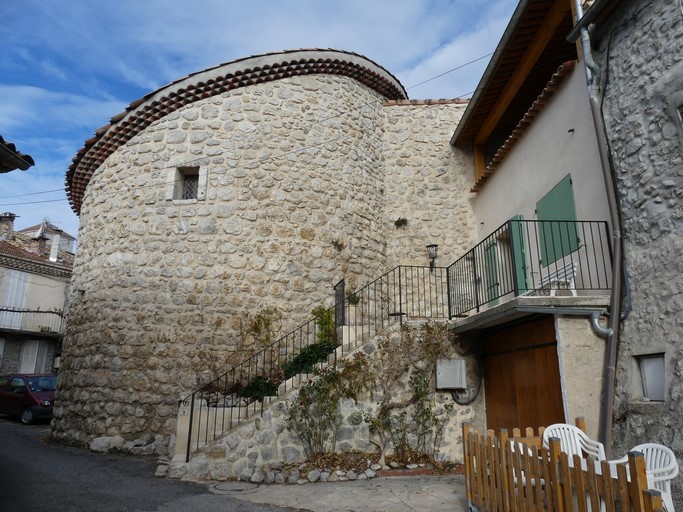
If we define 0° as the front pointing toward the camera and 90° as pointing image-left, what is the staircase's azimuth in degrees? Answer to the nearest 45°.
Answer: approximately 90°

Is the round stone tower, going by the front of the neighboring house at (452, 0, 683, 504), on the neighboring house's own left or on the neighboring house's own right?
on the neighboring house's own right

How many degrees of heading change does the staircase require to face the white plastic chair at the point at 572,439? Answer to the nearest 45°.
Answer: approximately 135° to its left

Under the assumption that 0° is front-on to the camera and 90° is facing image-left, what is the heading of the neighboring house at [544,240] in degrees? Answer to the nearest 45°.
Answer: approximately 45°
